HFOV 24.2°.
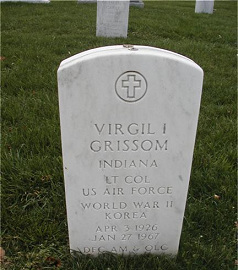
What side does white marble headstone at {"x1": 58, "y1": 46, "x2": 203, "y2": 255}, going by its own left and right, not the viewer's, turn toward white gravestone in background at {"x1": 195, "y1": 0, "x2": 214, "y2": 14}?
back

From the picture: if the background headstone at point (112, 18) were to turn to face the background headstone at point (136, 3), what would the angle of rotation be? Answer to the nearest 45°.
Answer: approximately 180°

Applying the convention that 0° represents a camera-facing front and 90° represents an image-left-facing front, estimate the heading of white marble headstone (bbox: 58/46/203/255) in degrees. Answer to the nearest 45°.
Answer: approximately 0°

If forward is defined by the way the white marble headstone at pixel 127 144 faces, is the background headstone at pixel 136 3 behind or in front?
behind

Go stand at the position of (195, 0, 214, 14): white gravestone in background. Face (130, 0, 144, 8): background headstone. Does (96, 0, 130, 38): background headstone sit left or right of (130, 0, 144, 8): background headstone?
left

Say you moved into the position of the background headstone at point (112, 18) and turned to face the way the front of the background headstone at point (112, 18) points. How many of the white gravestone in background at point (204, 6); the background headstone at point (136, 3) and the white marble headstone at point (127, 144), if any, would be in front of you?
1

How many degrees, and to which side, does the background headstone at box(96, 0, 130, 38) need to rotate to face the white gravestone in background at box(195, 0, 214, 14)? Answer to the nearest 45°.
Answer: approximately 135° to its left

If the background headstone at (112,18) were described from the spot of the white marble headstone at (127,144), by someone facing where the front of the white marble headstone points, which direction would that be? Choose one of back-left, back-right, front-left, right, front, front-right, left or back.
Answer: back

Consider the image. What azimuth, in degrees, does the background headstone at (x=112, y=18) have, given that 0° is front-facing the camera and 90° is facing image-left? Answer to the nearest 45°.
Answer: approximately 0°

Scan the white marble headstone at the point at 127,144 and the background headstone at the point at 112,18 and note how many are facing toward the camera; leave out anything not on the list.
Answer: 2

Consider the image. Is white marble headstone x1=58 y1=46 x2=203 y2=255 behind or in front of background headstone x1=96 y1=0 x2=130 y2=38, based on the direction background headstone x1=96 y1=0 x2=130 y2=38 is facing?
in front
